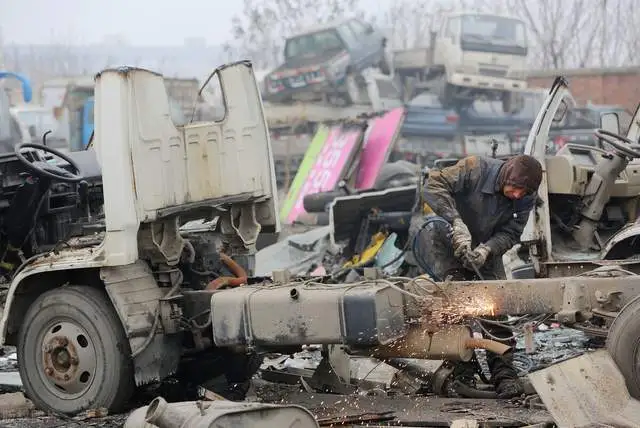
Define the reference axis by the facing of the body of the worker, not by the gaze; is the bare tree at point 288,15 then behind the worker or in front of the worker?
behind

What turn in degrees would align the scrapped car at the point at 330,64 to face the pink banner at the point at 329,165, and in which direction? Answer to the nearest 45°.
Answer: approximately 45° to its left

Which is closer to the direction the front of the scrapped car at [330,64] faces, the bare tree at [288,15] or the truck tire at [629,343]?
the truck tire

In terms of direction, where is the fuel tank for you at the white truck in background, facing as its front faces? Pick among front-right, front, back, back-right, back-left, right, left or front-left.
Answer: front-right

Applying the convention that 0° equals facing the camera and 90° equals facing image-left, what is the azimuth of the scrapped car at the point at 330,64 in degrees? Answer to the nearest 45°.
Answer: approximately 45°

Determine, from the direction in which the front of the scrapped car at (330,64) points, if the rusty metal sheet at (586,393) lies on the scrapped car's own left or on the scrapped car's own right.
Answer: on the scrapped car's own left

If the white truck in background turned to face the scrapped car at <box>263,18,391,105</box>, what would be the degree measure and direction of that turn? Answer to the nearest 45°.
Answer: approximately 135° to its right

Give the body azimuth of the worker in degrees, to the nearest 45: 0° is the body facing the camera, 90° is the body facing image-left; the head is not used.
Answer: approximately 0°

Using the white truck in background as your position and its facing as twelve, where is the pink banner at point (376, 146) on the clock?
The pink banner is roughly at 2 o'clock from the white truck in background.
